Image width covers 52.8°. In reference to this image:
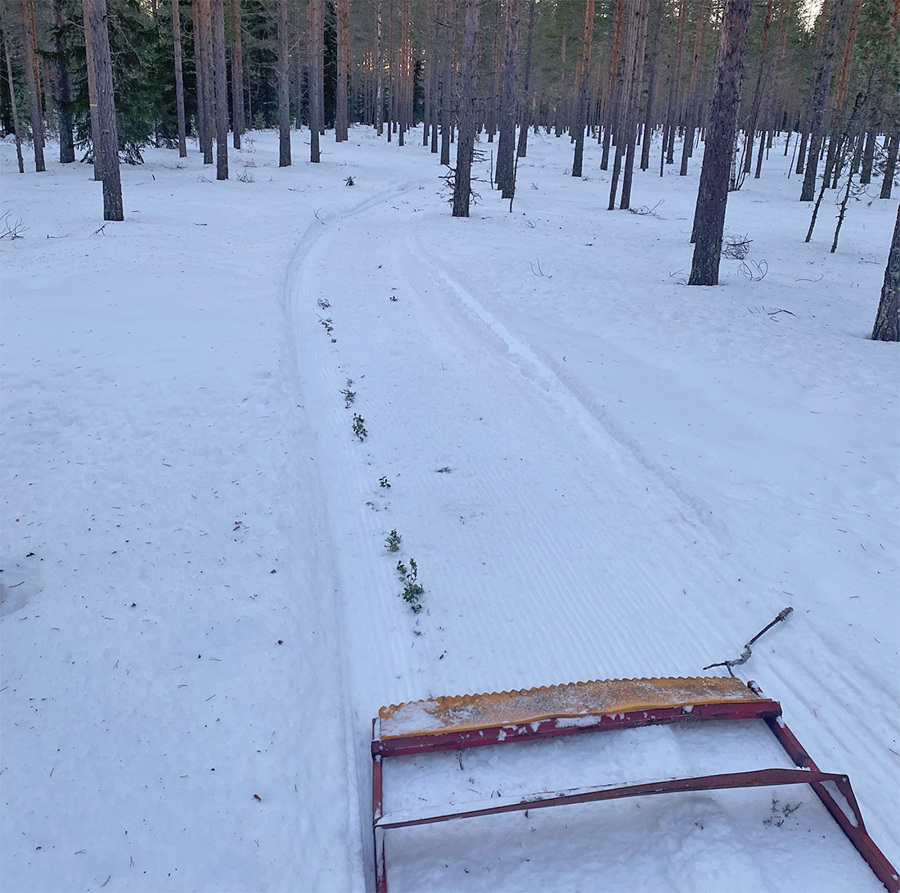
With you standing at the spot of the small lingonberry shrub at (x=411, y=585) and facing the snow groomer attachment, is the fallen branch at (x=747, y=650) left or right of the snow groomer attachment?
left

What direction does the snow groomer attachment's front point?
toward the camera

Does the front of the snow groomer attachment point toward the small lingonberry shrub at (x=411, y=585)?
no

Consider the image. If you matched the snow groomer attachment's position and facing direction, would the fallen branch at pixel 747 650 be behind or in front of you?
behind
